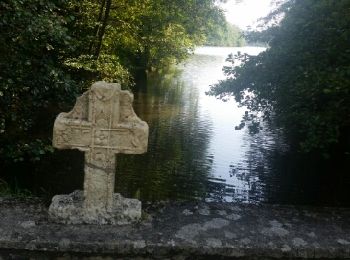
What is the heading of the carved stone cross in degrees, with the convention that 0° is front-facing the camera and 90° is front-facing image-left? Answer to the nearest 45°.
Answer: approximately 0°

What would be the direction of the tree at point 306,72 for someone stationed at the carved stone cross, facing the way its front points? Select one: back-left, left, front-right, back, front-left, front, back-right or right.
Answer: back-left

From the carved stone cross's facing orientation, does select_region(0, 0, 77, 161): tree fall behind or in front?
behind
